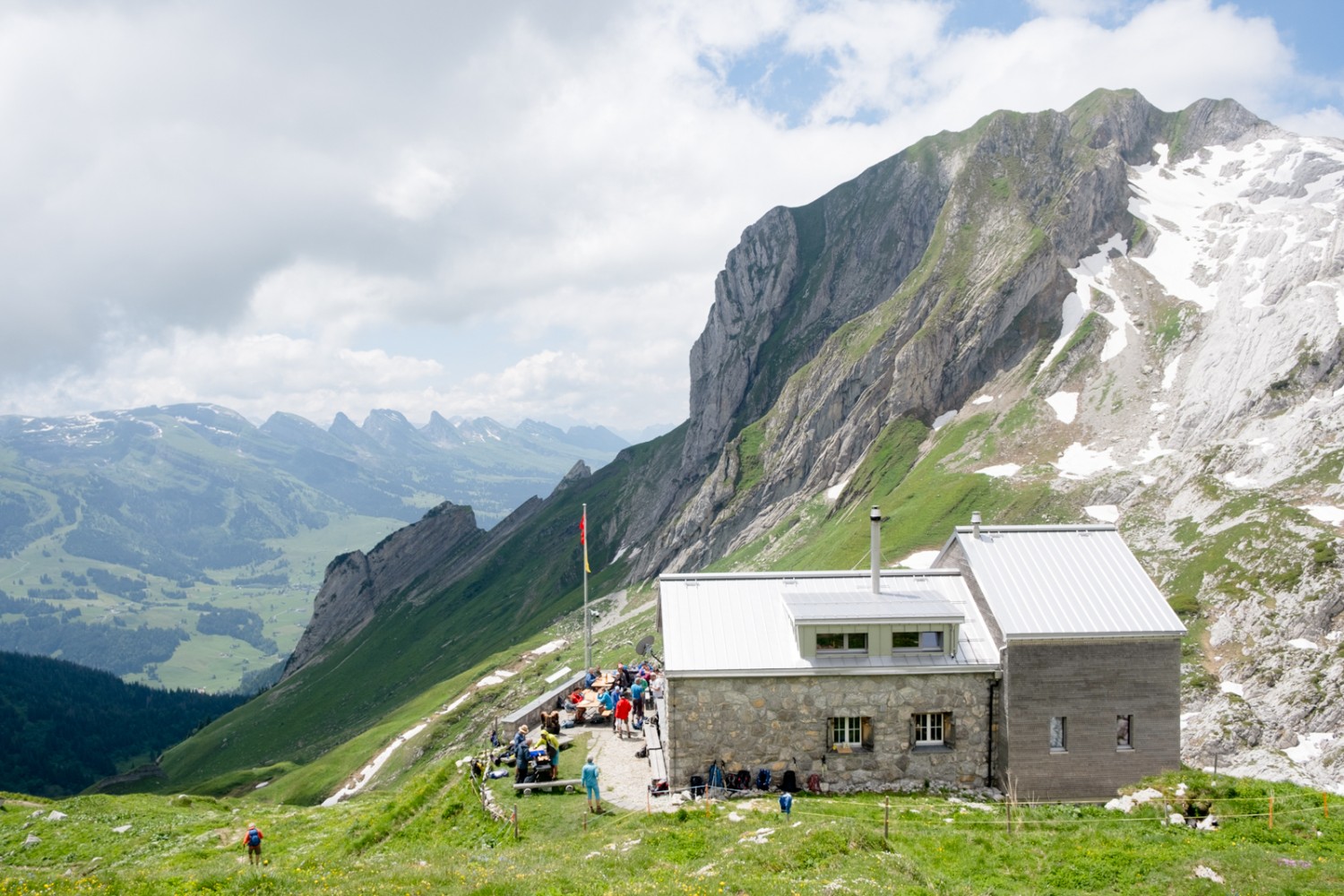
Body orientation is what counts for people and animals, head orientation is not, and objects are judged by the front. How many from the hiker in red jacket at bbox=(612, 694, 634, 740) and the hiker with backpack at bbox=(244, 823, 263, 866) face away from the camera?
2

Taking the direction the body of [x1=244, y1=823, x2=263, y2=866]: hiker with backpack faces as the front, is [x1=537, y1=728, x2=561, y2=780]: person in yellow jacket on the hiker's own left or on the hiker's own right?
on the hiker's own right

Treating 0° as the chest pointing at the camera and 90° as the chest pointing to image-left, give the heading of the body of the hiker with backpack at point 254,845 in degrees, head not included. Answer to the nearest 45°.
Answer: approximately 180°

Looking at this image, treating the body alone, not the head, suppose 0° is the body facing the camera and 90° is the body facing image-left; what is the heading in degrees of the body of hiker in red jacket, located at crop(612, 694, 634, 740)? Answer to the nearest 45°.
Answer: approximately 180°

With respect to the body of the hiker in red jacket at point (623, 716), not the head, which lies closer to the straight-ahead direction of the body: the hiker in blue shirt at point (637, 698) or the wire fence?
the hiker in blue shirt

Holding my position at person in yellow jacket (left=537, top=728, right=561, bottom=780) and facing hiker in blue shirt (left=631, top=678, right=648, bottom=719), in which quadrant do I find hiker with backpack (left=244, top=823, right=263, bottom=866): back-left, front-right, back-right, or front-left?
back-left

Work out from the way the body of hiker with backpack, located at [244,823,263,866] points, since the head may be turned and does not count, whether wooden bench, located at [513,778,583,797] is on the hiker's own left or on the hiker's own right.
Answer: on the hiker's own right

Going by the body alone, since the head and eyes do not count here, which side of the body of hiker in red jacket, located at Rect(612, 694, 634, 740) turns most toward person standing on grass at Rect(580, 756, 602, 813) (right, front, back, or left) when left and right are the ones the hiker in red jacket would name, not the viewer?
back
